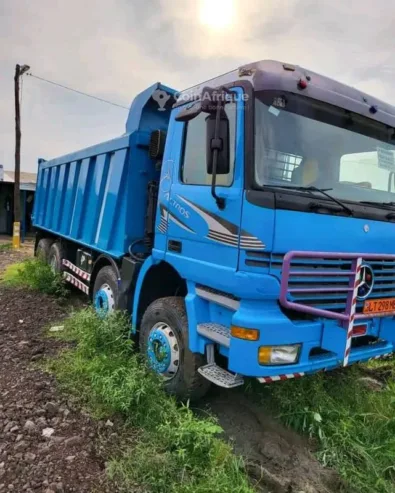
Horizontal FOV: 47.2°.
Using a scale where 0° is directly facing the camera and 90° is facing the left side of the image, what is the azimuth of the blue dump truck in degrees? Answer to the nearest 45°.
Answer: approximately 315°
